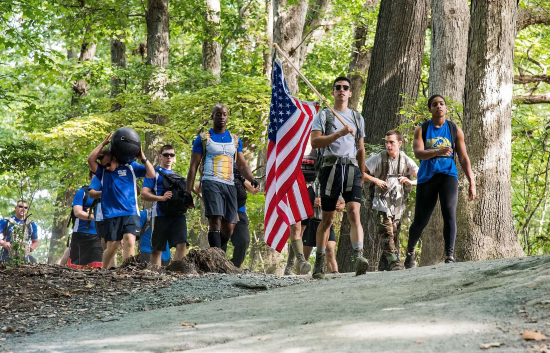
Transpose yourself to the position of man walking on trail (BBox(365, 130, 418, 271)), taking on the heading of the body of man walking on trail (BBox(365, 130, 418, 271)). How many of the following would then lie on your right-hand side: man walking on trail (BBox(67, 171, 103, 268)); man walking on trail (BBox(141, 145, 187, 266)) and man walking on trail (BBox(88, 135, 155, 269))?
3

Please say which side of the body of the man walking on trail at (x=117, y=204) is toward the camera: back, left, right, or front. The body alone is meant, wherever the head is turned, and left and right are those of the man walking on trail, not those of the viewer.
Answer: front

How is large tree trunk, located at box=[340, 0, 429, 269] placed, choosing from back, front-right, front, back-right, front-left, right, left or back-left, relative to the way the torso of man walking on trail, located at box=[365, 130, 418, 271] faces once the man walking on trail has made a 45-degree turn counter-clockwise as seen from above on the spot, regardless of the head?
back-left

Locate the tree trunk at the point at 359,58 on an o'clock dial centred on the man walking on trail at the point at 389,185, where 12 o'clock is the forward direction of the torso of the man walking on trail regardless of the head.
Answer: The tree trunk is roughly at 6 o'clock from the man walking on trail.

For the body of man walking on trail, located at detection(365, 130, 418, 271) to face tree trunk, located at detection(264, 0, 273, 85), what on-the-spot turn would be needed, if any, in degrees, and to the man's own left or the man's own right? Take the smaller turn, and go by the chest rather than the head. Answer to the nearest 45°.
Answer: approximately 180°

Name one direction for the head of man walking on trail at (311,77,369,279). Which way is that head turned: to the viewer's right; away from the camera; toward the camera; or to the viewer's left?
toward the camera

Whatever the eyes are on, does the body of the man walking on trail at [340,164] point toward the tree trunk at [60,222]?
no

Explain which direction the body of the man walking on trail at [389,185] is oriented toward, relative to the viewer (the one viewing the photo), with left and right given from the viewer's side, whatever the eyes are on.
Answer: facing the viewer

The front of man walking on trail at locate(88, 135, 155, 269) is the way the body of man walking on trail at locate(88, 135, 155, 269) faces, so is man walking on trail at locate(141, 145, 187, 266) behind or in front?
behind

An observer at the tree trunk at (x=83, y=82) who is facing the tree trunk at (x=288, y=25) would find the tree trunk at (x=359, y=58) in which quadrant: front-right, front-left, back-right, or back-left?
front-left

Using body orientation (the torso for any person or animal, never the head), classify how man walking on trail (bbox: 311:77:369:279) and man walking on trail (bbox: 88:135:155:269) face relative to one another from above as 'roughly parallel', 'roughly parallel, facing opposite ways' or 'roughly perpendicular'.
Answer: roughly parallel

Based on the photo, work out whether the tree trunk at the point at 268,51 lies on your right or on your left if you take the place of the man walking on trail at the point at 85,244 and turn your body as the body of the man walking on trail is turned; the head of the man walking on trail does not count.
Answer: on your left

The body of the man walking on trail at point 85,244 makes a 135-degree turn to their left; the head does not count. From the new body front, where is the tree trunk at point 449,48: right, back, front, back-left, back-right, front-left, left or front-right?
right

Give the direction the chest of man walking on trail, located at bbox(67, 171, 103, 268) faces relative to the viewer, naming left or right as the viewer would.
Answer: facing the viewer and to the right of the viewer

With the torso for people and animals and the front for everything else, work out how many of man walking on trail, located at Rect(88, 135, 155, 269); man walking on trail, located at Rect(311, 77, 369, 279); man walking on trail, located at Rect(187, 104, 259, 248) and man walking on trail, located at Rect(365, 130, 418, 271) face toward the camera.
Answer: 4

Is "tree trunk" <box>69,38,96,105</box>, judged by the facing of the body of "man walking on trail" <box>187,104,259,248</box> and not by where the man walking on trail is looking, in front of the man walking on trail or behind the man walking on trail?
behind
